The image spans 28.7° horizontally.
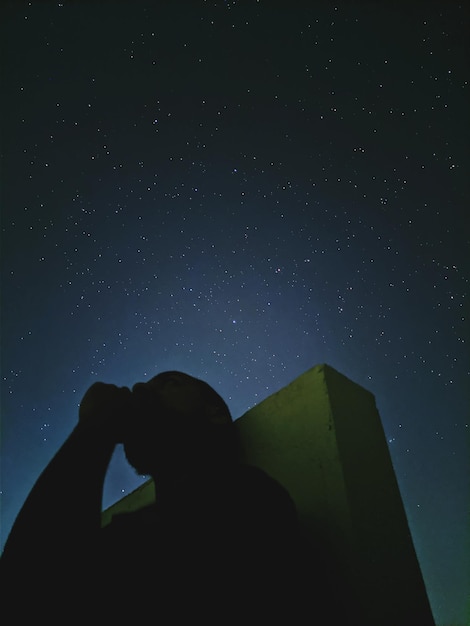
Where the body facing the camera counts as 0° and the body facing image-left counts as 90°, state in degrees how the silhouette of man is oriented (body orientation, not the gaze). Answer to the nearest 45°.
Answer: approximately 90°
